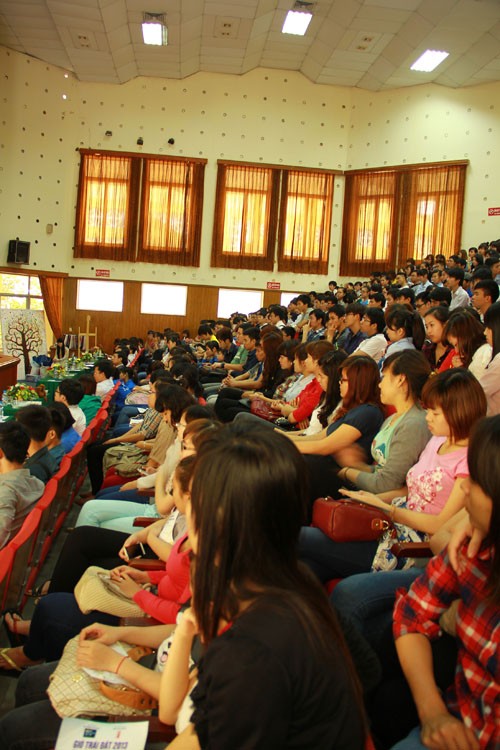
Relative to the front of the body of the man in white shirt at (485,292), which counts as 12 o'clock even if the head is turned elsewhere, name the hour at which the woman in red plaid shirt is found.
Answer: The woman in red plaid shirt is roughly at 9 o'clock from the man in white shirt.

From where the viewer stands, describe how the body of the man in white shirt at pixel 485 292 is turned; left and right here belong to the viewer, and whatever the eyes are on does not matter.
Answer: facing to the left of the viewer

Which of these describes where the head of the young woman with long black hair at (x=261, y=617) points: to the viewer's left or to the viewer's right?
to the viewer's left

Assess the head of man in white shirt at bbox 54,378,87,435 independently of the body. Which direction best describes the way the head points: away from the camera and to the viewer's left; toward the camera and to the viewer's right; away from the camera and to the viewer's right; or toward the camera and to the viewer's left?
away from the camera and to the viewer's left

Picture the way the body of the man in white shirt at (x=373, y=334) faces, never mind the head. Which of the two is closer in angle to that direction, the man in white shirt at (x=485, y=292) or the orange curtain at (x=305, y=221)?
the orange curtain

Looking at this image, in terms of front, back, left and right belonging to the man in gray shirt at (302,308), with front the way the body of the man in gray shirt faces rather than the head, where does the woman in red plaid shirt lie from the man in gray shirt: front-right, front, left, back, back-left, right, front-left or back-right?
left

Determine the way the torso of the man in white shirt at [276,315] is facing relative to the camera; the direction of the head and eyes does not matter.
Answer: to the viewer's left

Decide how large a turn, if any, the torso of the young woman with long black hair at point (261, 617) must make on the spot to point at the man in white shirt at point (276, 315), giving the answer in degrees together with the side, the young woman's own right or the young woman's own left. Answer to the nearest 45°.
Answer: approximately 45° to the young woman's own right

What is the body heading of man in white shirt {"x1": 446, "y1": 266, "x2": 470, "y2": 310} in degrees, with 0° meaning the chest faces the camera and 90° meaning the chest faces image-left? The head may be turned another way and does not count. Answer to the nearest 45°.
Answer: approximately 90°

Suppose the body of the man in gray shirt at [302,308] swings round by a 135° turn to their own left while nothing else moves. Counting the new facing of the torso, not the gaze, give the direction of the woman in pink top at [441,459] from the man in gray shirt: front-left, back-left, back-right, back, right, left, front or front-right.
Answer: front-right

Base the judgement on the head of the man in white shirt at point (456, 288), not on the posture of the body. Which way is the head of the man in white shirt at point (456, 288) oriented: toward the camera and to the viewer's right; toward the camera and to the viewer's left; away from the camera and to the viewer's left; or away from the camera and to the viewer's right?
toward the camera and to the viewer's left

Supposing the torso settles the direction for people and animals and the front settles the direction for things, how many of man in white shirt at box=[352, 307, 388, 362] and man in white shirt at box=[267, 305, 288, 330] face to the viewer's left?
2

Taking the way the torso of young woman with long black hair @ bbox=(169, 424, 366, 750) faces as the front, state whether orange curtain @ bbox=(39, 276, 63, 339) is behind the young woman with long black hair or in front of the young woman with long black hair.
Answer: in front

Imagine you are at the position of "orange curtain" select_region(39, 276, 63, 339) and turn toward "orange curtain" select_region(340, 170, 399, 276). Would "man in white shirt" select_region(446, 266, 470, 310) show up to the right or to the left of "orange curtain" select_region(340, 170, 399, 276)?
right
